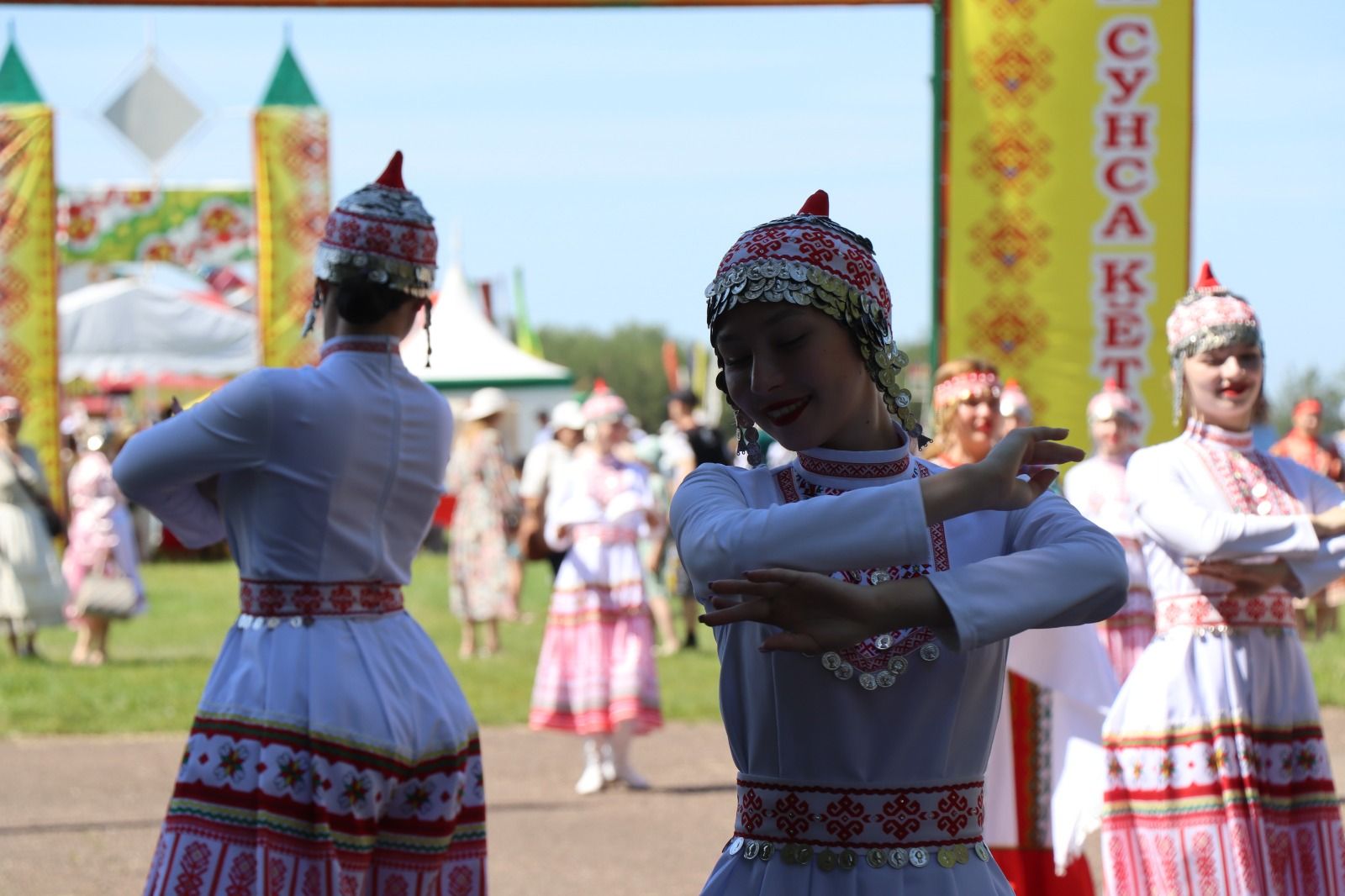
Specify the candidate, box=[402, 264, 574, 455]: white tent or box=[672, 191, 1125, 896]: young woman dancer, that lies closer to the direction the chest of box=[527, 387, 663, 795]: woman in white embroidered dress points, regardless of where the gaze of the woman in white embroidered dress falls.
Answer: the young woman dancer

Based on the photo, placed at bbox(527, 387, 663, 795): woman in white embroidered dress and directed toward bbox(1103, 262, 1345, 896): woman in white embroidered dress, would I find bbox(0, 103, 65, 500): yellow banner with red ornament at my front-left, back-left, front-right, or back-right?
back-right

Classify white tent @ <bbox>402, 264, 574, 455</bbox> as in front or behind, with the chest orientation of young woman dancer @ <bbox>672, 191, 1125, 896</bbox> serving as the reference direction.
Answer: behind

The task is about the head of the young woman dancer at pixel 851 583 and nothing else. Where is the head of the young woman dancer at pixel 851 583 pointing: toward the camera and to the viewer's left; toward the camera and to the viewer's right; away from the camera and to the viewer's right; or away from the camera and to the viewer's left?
toward the camera and to the viewer's left

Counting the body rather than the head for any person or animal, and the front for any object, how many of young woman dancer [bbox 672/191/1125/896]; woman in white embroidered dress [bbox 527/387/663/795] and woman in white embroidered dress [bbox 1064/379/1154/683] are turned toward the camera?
3

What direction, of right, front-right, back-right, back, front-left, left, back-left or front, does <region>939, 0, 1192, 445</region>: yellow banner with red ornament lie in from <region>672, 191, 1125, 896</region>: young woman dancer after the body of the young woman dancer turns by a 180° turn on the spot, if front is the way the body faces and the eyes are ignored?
front

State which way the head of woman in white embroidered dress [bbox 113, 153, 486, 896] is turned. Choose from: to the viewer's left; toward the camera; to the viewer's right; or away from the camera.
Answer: away from the camera

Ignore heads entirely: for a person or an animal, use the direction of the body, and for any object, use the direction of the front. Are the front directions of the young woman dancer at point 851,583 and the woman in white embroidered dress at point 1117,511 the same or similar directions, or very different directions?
same or similar directions

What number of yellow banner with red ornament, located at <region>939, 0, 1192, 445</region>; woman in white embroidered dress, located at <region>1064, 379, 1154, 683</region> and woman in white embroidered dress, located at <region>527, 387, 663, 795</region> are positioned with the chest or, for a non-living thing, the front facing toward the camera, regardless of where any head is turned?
3

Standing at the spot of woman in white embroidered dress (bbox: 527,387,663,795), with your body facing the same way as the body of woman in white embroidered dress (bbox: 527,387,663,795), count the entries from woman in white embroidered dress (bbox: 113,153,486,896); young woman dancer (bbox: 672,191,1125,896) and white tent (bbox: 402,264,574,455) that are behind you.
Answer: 1

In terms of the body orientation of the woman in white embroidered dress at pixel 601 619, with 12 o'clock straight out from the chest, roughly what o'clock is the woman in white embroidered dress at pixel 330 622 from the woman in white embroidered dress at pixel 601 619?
the woman in white embroidered dress at pixel 330 622 is roughly at 12 o'clock from the woman in white embroidered dress at pixel 601 619.

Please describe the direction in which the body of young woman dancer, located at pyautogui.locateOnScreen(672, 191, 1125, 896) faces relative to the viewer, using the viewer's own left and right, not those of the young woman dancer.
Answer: facing the viewer

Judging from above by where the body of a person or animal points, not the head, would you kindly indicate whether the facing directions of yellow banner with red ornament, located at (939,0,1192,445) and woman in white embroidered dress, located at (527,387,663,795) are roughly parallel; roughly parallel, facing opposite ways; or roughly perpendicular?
roughly parallel

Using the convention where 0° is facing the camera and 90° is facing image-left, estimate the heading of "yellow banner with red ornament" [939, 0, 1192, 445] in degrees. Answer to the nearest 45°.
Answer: approximately 0°

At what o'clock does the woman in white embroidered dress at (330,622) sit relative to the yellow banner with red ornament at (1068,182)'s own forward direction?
The woman in white embroidered dress is roughly at 1 o'clock from the yellow banner with red ornament.
